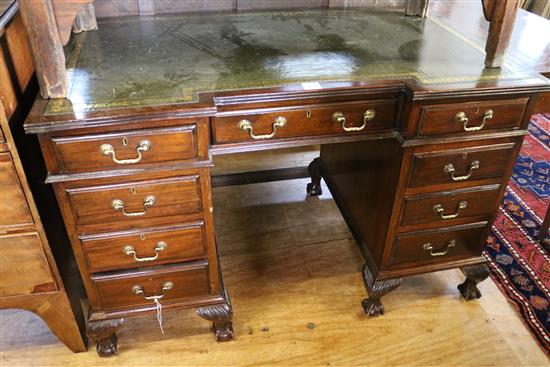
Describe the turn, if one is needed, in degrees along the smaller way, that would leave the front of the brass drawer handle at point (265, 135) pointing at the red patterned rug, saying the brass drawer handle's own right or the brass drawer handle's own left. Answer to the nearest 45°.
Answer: approximately 90° to the brass drawer handle's own left

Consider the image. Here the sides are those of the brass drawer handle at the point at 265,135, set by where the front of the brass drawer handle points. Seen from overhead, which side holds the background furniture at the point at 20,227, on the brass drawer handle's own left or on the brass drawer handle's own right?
on the brass drawer handle's own right

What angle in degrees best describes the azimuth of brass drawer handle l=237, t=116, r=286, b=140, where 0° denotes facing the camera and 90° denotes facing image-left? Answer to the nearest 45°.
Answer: approximately 0°
